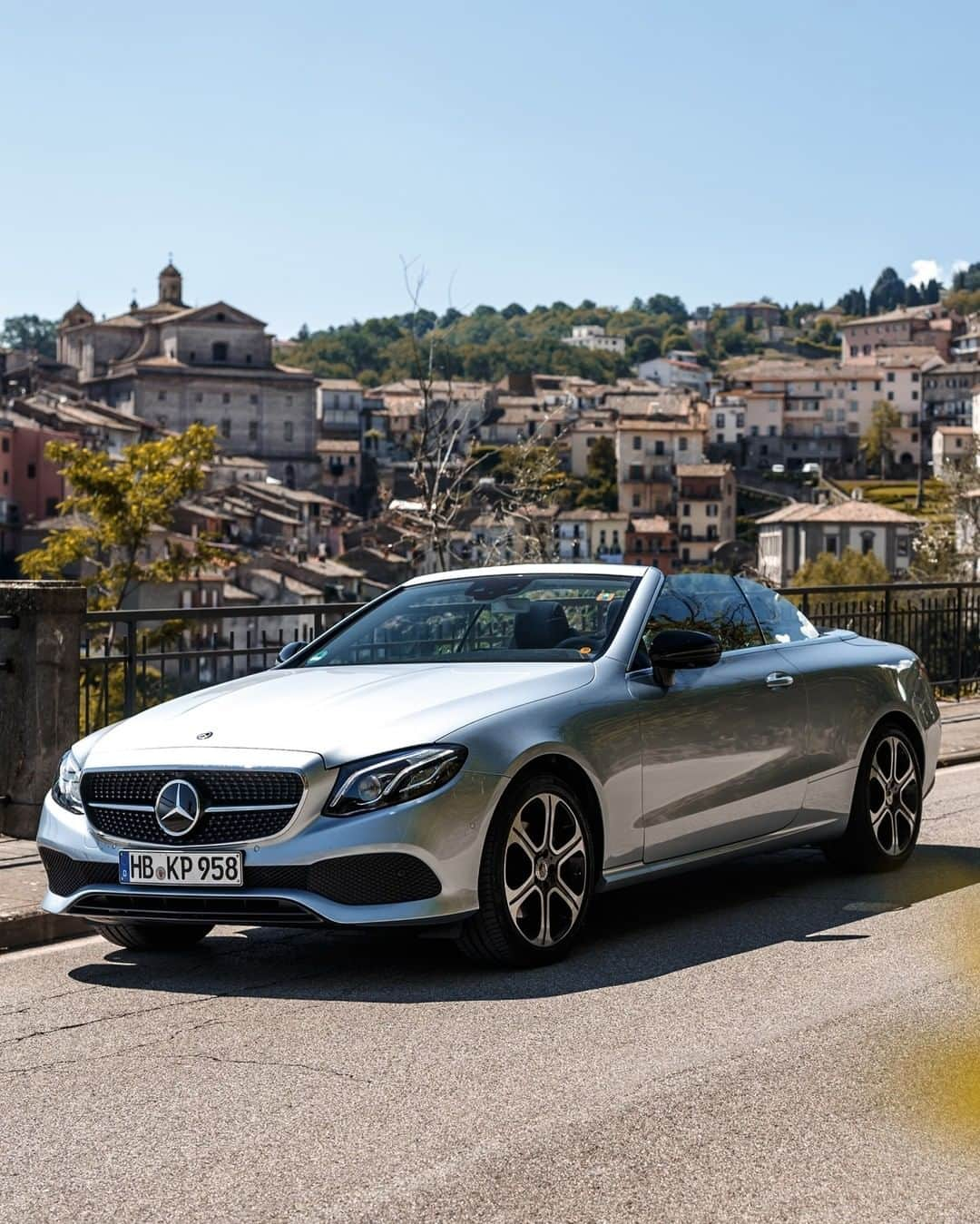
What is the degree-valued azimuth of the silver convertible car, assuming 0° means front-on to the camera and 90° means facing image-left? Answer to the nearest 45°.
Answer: approximately 45°

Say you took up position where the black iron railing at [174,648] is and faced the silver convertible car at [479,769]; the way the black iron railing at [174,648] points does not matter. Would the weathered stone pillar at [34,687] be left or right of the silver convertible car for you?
right

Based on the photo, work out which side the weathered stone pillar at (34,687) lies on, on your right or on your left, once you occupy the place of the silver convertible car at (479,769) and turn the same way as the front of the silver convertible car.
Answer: on your right

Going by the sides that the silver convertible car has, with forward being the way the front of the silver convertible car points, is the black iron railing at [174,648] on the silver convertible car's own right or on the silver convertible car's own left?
on the silver convertible car's own right

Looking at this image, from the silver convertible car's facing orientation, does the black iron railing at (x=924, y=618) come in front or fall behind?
behind
